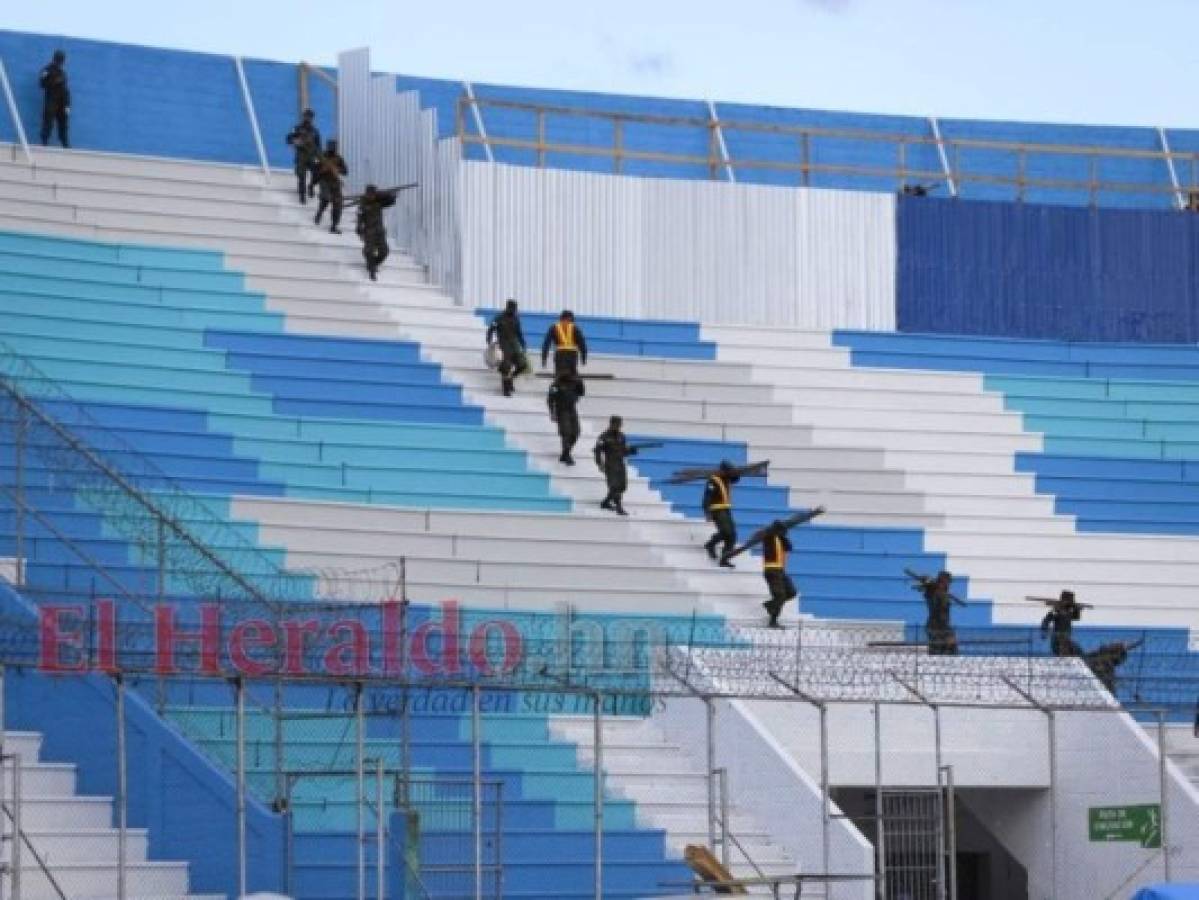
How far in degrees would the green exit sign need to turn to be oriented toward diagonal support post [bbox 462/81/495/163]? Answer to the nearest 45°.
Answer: approximately 135° to its right

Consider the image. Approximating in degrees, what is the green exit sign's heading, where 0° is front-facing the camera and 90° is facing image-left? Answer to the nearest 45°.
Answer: approximately 0°

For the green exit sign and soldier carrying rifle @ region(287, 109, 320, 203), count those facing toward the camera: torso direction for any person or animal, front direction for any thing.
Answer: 2

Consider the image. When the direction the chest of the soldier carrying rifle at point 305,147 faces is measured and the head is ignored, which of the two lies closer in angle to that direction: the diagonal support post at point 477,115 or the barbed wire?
the barbed wire

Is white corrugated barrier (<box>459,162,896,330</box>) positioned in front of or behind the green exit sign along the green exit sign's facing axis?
behind

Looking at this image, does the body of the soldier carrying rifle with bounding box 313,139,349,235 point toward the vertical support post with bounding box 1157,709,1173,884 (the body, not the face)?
yes

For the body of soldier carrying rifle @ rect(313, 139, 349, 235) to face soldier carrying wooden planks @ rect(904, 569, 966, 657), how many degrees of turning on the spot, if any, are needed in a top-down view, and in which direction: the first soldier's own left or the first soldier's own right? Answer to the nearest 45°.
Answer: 0° — they already face them

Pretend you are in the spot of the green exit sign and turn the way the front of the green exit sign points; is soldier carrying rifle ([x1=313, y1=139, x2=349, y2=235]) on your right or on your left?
on your right

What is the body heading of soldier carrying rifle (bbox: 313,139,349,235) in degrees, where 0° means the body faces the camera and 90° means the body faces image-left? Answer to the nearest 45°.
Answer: approximately 315°
